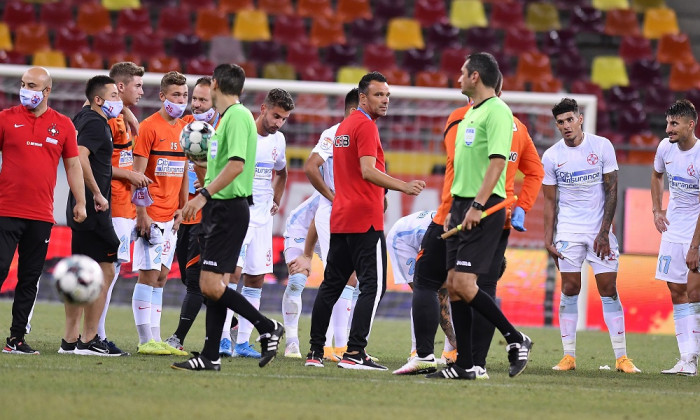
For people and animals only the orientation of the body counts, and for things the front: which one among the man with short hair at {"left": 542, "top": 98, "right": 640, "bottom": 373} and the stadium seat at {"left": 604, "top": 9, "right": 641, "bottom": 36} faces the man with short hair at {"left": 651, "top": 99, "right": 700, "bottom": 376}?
the stadium seat

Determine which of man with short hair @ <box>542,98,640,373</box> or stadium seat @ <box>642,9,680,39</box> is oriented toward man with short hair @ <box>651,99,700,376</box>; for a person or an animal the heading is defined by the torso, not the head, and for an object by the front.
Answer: the stadium seat

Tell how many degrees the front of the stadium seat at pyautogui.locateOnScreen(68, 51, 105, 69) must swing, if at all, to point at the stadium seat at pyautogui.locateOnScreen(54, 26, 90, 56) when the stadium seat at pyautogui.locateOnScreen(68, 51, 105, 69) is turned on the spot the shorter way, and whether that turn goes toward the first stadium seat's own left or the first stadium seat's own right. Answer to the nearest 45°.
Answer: approximately 180°

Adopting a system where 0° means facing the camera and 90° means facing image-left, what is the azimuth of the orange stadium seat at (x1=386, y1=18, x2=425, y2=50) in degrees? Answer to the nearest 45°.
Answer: approximately 0°

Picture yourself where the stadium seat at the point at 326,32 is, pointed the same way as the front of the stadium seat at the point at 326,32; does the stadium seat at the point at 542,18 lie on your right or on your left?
on your left

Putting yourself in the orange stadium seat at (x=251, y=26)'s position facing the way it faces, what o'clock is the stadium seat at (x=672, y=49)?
The stadium seat is roughly at 9 o'clock from the orange stadium seat.

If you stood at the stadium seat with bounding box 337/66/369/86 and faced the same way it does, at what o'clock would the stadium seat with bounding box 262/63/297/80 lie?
the stadium seat with bounding box 262/63/297/80 is roughly at 3 o'clock from the stadium seat with bounding box 337/66/369/86.

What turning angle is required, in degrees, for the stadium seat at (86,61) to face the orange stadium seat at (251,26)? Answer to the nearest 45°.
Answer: approximately 90° to its left

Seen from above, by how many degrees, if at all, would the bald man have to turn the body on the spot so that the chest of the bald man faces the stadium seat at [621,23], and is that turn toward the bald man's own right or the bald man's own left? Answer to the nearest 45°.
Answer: approximately 135° to the bald man's own left

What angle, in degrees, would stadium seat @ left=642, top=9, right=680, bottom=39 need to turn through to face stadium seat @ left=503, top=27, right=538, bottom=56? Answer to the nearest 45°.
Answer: approximately 45° to its right
